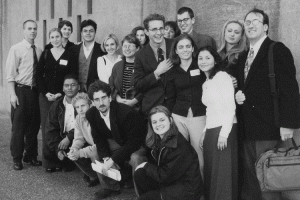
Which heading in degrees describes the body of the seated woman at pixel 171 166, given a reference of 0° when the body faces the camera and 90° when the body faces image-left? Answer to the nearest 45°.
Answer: approximately 45°

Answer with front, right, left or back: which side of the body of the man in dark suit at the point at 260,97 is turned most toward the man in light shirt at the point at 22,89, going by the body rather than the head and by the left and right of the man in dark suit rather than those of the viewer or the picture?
right

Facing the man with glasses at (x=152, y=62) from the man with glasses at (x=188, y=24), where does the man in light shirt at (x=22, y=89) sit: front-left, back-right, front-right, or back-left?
front-right

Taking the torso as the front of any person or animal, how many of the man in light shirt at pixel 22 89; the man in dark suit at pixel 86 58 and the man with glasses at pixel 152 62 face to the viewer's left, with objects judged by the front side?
0

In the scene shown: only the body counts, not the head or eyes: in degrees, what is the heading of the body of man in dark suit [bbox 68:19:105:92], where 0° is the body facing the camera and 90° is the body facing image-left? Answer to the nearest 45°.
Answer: approximately 0°

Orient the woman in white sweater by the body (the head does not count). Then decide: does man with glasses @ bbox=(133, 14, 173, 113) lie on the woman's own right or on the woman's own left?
on the woman's own right

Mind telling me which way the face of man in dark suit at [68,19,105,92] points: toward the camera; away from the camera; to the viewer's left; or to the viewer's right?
toward the camera

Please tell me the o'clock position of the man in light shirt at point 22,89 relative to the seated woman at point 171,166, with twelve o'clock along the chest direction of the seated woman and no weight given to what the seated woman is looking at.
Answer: The man in light shirt is roughly at 3 o'clock from the seated woman.

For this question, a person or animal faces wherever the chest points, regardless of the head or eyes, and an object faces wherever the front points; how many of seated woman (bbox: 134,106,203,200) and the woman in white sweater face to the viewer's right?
0

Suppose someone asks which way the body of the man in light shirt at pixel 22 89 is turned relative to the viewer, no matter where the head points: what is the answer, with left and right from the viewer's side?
facing the viewer and to the right of the viewer

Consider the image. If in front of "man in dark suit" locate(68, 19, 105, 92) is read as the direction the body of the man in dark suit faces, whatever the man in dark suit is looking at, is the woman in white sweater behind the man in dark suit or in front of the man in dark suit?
in front

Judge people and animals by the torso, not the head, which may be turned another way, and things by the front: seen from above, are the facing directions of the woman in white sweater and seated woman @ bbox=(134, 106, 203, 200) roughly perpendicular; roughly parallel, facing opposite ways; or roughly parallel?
roughly parallel

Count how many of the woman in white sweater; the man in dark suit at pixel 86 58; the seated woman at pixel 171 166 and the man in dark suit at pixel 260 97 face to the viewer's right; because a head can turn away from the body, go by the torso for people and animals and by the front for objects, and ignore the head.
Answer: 0
